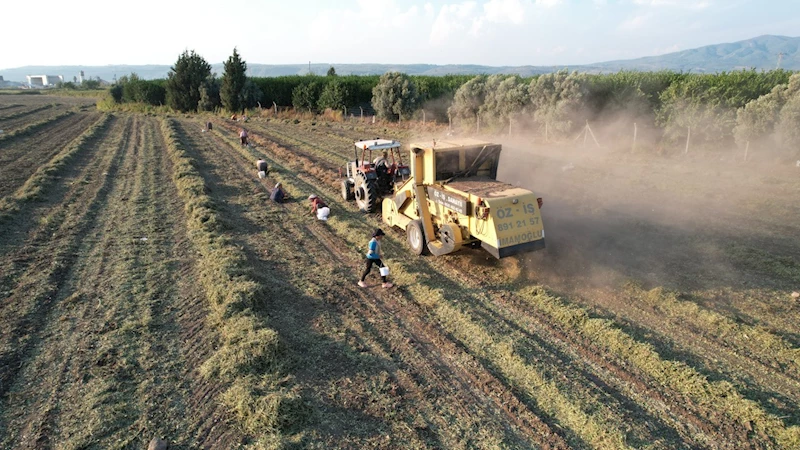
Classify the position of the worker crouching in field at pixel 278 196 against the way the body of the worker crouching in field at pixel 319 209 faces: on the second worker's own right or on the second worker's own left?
on the second worker's own right

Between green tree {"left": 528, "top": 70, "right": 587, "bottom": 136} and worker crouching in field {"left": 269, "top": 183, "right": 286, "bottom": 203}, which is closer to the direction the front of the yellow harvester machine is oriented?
the worker crouching in field

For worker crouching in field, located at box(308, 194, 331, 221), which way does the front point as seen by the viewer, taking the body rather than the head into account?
to the viewer's left

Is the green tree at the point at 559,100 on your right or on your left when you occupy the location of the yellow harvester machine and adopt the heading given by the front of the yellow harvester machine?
on your right

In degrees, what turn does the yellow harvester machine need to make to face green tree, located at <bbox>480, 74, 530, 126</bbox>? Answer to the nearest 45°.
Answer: approximately 45° to its right

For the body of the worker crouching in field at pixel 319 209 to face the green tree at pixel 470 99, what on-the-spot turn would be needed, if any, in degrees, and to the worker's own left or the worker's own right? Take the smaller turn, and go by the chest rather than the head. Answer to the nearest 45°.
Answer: approximately 135° to the worker's own right
